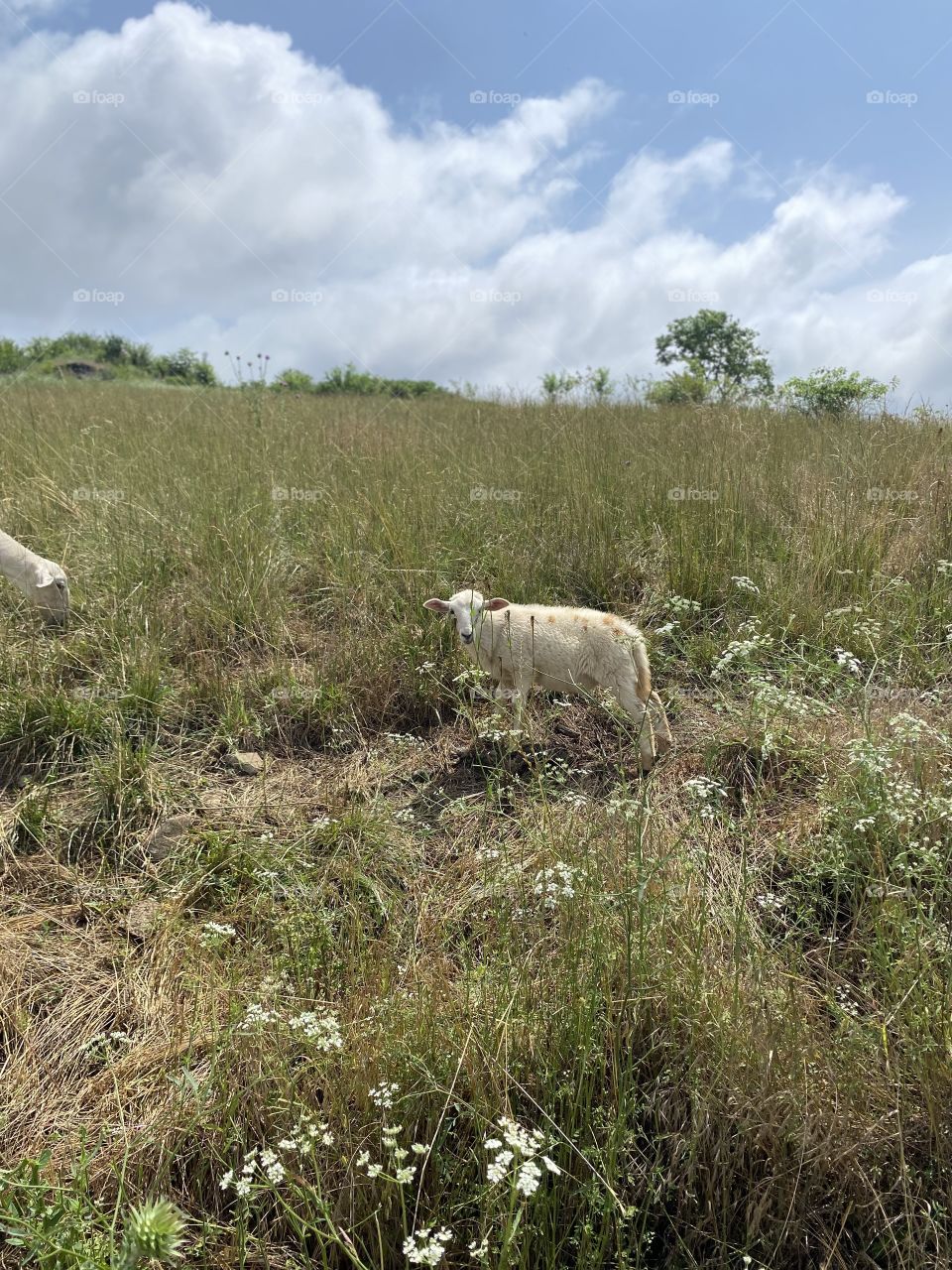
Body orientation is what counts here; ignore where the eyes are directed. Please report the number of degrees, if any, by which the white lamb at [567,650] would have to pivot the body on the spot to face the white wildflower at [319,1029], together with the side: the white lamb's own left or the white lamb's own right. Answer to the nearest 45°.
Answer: approximately 90° to the white lamb's own left

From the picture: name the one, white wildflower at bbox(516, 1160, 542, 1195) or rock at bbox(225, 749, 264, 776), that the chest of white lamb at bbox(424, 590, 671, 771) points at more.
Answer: the rock

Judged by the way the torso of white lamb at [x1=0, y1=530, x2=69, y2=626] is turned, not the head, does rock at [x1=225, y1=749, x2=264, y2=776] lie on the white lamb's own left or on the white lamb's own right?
on the white lamb's own right

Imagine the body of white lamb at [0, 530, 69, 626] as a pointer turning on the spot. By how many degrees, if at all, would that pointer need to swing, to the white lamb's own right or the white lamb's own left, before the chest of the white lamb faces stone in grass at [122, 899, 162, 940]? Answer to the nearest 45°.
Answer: approximately 90° to the white lamb's own right

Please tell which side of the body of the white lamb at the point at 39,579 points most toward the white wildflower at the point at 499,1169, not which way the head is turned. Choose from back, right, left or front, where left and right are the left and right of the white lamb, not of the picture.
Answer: right

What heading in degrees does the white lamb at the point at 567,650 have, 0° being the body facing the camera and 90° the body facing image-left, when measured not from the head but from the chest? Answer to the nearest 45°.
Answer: approximately 90°

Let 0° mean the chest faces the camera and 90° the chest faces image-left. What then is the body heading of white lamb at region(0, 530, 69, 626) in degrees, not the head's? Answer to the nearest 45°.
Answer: approximately 270°

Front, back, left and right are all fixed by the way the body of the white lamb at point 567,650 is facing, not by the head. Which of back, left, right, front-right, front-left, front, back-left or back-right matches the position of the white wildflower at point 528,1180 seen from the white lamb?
left

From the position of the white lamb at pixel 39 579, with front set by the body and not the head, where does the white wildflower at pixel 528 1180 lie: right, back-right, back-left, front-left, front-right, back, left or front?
right

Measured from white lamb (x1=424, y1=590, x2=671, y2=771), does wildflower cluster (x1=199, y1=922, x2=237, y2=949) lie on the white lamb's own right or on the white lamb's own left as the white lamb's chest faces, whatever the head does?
on the white lamb's own left

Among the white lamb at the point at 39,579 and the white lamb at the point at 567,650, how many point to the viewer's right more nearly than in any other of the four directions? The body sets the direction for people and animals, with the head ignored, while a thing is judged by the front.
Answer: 1

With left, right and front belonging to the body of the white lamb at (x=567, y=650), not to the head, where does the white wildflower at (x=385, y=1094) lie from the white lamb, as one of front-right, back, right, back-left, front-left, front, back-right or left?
left

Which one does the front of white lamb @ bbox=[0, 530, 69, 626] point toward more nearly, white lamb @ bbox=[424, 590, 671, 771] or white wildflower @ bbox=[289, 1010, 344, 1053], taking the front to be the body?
the white lamb

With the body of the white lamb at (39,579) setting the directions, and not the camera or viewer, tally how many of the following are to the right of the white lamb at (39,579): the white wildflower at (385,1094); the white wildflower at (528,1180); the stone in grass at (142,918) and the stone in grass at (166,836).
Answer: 4

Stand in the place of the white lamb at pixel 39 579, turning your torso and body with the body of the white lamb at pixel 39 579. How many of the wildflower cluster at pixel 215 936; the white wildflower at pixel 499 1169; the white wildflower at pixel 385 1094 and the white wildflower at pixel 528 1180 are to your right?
4
